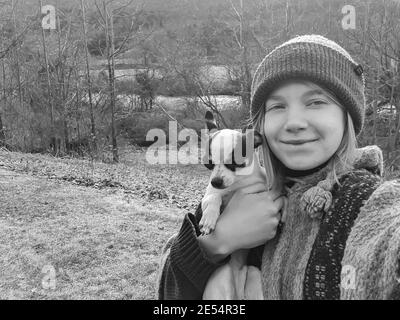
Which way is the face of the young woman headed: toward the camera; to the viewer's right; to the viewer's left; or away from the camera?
toward the camera

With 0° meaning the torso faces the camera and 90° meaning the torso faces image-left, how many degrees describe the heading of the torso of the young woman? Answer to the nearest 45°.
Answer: approximately 45°
